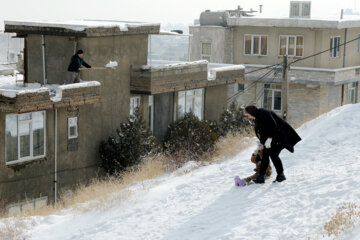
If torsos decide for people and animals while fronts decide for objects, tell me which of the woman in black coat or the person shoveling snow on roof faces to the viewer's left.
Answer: the woman in black coat

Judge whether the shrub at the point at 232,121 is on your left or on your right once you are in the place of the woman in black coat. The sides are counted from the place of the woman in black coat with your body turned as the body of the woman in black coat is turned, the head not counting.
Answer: on your right

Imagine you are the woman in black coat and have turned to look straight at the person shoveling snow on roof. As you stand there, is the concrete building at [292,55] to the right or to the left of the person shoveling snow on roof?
right

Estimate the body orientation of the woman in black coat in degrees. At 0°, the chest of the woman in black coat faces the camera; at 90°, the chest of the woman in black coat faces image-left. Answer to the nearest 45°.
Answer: approximately 90°

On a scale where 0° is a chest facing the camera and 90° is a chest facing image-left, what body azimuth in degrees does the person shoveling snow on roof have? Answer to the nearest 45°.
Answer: approximately 270°

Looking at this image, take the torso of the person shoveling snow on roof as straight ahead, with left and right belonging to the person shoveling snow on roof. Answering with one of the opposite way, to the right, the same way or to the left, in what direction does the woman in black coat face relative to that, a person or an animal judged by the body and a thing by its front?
the opposite way

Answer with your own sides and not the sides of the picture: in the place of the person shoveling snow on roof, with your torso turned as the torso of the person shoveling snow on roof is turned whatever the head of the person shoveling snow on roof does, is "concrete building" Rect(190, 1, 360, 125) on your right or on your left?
on your left

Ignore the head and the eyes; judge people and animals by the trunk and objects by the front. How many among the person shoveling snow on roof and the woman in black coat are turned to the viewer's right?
1

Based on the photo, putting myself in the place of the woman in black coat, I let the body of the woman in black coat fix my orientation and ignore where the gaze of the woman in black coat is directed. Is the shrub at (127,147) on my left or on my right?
on my right

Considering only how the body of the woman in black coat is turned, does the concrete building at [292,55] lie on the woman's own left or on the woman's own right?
on the woman's own right

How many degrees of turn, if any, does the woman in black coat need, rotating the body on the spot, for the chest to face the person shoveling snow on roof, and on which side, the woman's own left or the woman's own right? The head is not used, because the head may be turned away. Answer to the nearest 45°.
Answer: approximately 45° to the woman's own right

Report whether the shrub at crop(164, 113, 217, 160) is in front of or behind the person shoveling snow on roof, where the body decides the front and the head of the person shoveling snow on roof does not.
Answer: in front
